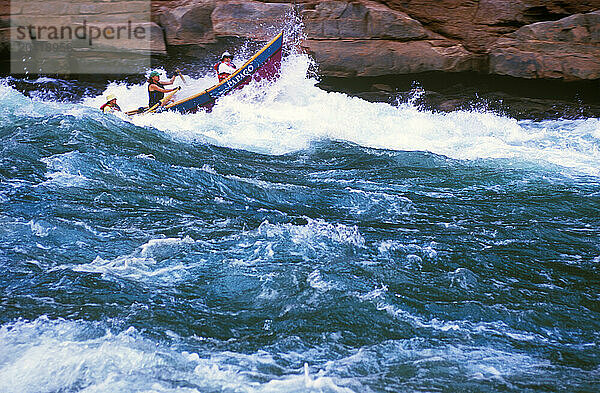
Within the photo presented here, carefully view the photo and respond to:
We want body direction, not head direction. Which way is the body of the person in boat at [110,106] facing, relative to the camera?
to the viewer's right

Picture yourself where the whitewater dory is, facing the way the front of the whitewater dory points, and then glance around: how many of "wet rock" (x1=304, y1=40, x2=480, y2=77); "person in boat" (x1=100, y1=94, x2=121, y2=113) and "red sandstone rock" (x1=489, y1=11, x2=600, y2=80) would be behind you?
1

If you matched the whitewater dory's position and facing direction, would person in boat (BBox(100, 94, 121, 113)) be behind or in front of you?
behind

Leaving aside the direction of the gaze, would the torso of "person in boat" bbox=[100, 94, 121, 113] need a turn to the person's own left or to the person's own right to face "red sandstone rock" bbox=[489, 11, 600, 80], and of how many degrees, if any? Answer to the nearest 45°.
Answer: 0° — they already face it

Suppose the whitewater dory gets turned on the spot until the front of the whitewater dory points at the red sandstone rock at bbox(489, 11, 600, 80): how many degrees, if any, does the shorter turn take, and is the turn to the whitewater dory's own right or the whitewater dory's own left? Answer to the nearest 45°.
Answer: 0° — it already faces it

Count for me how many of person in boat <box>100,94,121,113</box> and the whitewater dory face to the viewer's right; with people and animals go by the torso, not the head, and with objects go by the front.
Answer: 2

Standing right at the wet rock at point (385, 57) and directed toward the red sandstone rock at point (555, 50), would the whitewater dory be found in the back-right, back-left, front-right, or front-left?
back-right

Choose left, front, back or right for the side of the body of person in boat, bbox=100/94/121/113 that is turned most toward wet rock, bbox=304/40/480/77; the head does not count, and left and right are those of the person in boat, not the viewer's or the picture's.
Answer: front

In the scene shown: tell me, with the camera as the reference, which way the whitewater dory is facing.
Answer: facing to the right of the viewer
